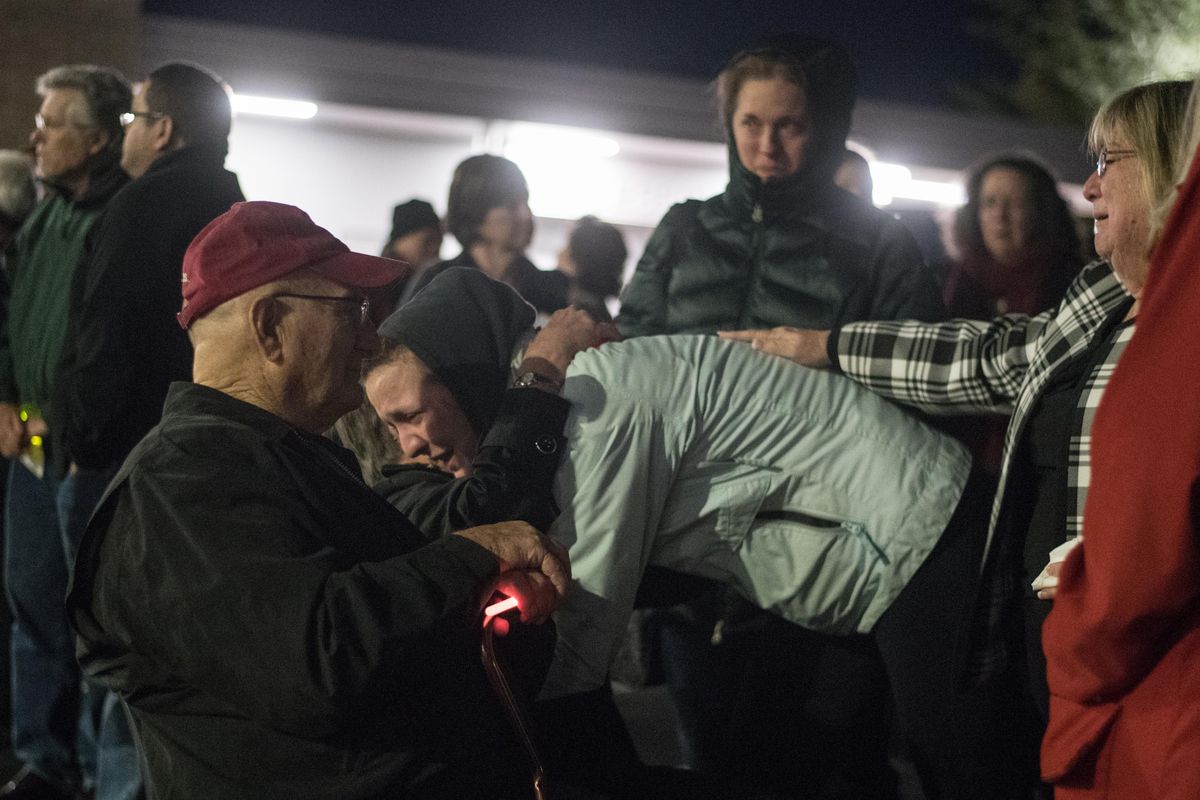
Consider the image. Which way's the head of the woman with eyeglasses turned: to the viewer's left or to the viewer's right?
to the viewer's left

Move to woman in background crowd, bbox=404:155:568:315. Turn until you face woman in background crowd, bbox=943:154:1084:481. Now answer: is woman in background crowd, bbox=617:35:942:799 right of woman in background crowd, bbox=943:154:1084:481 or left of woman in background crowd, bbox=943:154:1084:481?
right

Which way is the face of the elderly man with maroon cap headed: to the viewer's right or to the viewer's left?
to the viewer's right

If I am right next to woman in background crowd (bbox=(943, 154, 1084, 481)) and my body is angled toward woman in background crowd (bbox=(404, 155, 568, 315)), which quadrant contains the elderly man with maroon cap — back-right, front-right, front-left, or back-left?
front-left

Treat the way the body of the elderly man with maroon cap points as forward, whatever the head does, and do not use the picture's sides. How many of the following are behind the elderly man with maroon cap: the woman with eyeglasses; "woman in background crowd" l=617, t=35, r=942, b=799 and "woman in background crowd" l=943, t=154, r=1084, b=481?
0

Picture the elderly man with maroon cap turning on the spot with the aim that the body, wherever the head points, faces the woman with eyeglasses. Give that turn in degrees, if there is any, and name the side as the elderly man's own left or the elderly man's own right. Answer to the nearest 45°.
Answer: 0° — they already face them

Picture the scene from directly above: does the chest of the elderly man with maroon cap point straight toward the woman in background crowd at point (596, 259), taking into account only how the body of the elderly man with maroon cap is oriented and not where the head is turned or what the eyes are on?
no

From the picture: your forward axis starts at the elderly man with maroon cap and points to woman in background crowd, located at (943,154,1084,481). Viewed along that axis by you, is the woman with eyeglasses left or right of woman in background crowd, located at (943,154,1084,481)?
right

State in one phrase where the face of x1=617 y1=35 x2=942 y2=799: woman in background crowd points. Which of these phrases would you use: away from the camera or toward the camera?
toward the camera

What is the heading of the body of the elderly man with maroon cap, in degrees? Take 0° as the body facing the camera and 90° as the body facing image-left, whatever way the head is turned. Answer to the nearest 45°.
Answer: approximately 270°

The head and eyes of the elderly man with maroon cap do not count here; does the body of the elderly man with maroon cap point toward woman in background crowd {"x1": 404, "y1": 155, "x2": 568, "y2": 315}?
no
